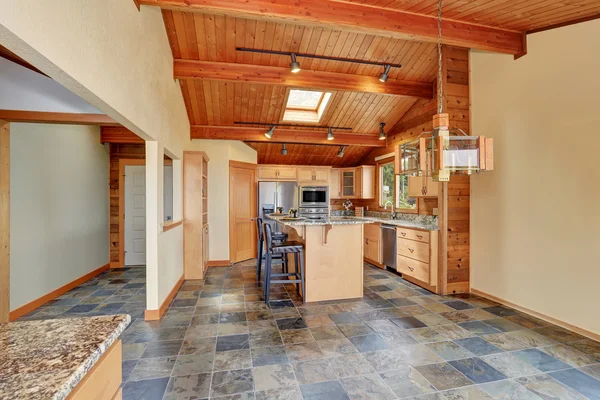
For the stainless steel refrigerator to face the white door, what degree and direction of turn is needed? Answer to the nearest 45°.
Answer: approximately 90° to its right

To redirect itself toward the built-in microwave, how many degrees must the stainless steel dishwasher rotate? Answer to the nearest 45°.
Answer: approximately 90° to its right

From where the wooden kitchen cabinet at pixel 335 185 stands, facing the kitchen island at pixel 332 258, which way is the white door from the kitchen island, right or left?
right

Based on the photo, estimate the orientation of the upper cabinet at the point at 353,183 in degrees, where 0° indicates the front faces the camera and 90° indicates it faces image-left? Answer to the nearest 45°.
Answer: approximately 0°

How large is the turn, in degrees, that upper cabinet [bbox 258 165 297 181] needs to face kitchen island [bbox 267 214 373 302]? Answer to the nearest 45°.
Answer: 0° — it already faces it

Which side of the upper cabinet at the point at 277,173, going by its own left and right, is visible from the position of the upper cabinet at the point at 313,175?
left
